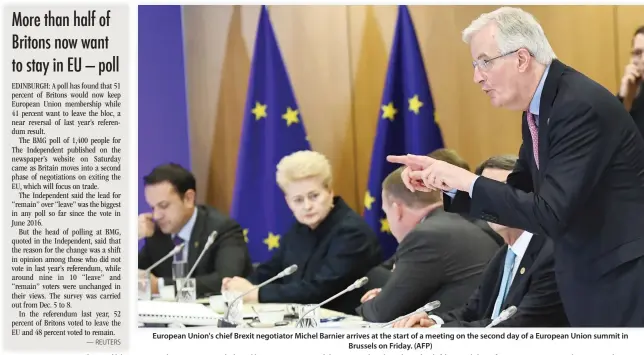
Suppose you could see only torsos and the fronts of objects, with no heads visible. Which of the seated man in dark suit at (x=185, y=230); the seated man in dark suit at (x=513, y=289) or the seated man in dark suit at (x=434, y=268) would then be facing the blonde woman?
the seated man in dark suit at (x=434, y=268)

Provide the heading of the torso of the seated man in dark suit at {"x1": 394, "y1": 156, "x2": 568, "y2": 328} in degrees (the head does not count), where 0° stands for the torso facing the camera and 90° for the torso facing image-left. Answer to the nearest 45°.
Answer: approximately 45°

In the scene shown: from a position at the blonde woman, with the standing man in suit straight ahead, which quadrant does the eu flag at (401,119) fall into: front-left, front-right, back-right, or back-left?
back-left

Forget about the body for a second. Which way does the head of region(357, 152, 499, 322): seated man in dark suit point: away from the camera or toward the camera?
away from the camera

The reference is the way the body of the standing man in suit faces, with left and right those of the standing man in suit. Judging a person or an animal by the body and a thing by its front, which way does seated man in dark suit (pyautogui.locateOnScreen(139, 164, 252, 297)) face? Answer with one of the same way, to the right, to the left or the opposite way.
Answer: to the left

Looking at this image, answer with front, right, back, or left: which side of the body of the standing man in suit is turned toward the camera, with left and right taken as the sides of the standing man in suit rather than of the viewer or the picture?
left
